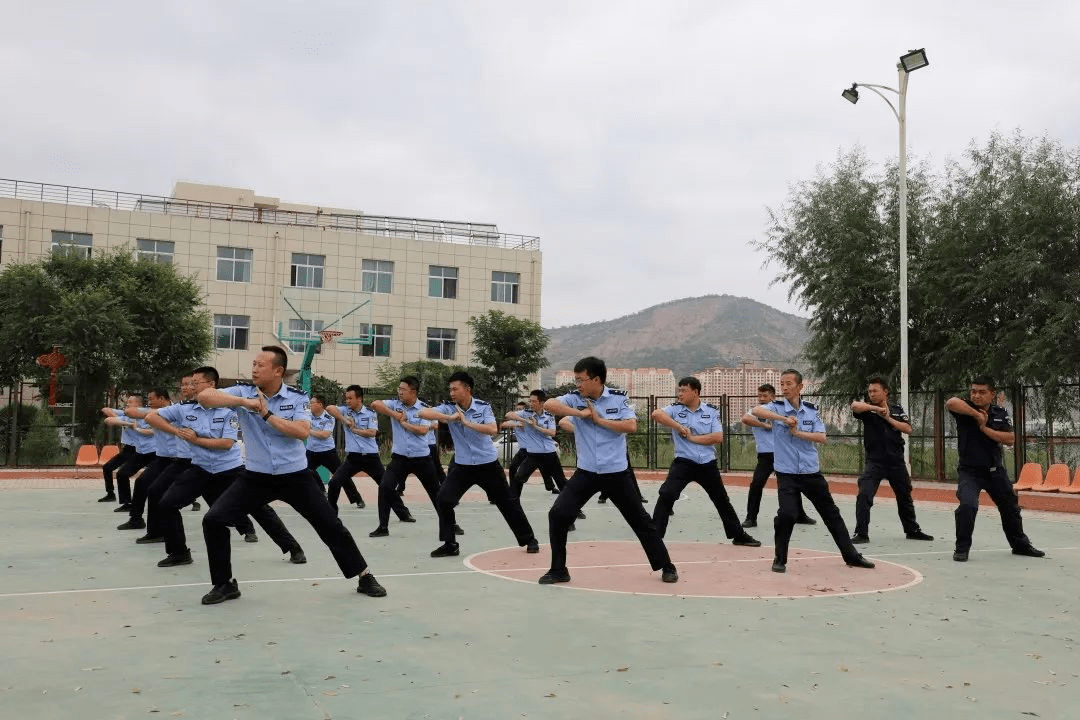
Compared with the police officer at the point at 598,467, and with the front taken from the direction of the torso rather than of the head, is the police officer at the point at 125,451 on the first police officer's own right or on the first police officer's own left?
on the first police officer's own right

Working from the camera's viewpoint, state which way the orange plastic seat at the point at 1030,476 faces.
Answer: facing the viewer and to the left of the viewer

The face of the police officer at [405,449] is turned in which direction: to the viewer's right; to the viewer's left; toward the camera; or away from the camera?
to the viewer's left

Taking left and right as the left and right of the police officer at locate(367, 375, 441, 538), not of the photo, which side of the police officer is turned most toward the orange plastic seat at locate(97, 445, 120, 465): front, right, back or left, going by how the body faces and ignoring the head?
right

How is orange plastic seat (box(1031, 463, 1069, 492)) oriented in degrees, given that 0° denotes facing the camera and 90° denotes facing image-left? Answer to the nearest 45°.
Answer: approximately 45°

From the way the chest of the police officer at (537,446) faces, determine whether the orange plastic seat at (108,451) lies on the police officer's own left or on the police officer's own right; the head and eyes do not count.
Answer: on the police officer's own right

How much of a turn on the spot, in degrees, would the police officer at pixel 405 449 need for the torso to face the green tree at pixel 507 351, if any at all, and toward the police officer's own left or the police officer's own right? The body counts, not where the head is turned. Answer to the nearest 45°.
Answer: approximately 135° to the police officer's own right

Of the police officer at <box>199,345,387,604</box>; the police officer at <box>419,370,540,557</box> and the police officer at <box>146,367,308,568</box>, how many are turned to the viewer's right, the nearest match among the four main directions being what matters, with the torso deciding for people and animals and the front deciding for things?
0

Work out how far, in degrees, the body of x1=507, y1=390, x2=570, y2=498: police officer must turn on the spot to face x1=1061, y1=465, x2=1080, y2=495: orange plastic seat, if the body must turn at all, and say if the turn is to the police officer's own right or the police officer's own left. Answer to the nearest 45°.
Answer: approximately 135° to the police officer's own left

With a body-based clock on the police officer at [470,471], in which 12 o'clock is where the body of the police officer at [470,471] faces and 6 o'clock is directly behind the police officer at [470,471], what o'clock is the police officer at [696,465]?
the police officer at [696,465] is roughly at 7 o'clock from the police officer at [470,471].

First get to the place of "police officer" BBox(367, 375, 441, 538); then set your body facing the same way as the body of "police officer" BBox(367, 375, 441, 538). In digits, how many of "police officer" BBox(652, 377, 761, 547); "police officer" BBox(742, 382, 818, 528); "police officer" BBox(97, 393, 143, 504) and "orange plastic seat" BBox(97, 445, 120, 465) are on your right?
2

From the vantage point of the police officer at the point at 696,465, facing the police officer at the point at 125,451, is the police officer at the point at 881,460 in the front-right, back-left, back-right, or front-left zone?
back-right

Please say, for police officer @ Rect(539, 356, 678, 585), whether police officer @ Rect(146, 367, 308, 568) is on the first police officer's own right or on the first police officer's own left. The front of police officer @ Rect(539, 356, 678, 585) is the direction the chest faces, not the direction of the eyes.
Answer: on the first police officer's own right

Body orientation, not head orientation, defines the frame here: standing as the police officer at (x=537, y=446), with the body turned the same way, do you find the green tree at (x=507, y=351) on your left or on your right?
on your right

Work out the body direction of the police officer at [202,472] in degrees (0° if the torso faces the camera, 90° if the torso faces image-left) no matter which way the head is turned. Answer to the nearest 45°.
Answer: approximately 45°
